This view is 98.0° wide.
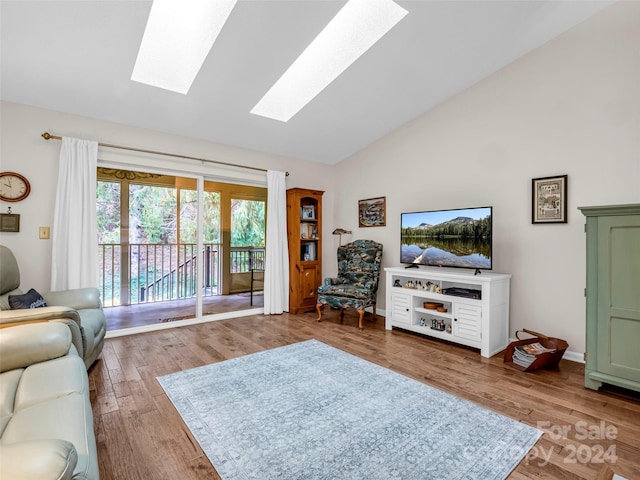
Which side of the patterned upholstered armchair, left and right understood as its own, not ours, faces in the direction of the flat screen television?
left

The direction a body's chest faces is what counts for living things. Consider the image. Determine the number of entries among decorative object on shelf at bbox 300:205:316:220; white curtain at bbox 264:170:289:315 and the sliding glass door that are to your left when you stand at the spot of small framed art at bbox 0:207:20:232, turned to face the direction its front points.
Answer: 3

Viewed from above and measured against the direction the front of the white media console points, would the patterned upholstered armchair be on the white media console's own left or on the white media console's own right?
on the white media console's own right

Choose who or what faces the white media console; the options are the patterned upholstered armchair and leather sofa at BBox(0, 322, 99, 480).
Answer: the leather sofa

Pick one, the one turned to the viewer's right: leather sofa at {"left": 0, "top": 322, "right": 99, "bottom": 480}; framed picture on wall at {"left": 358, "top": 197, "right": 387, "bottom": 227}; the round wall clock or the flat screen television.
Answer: the leather sofa

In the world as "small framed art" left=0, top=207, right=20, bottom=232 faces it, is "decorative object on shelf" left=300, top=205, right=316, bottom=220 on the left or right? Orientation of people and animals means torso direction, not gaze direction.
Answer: on its left

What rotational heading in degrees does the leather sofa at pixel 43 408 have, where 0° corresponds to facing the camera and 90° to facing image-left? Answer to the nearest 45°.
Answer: approximately 270°

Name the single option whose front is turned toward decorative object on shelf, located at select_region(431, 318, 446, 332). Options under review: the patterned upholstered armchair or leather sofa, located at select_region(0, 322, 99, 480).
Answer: the leather sofa

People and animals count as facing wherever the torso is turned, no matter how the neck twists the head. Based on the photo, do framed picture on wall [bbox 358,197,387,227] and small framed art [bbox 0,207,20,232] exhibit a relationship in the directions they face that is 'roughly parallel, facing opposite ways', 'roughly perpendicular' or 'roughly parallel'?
roughly perpendicular

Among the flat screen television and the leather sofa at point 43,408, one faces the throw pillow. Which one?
the flat screen television
